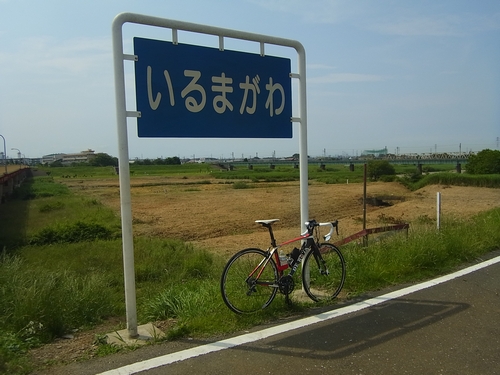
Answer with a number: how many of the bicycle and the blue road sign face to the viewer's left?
0

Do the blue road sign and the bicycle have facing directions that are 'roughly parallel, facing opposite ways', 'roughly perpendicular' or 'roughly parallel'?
roughly perpendicular

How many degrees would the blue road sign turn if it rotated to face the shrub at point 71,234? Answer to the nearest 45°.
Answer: approximately 180°

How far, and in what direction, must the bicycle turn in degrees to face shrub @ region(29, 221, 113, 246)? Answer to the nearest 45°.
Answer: approximately 90° to its left

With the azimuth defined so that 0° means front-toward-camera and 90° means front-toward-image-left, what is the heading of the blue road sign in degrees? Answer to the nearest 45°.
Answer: approximately 315°

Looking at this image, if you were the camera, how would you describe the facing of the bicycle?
facing away from the viewer and to the right of the viewer
